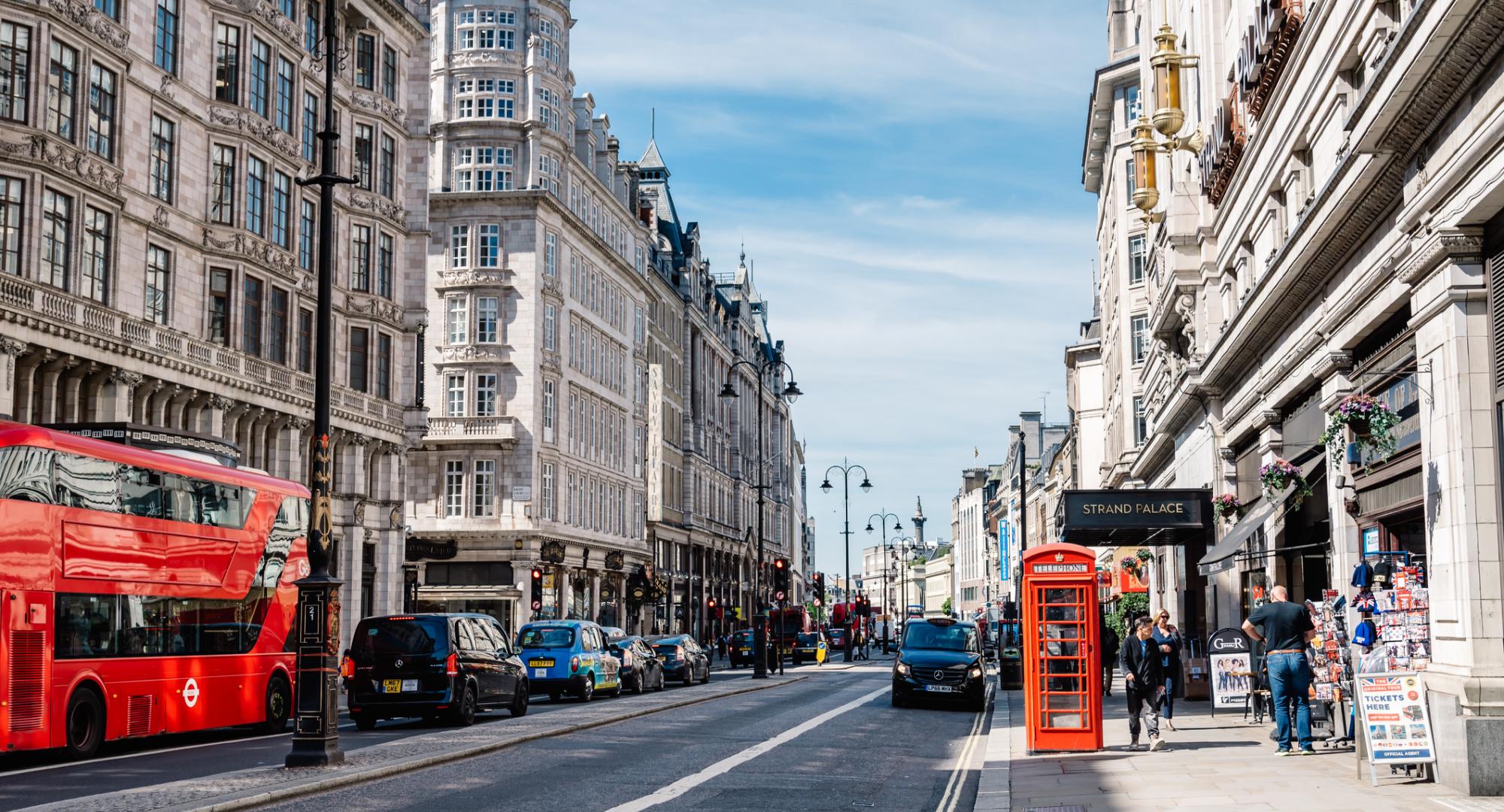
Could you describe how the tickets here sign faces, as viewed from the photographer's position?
facing the viewer

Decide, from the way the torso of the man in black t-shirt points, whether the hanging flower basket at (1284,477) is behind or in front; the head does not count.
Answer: in front

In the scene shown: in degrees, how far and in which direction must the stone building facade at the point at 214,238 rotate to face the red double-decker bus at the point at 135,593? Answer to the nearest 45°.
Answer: approximately 45° to its right

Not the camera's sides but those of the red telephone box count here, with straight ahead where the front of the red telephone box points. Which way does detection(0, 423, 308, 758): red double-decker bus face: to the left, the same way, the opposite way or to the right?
the opposite way

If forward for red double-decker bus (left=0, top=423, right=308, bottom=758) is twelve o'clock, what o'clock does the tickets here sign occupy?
The tickets here sign is roughly at 3 o'clock from the red double-decker bus.

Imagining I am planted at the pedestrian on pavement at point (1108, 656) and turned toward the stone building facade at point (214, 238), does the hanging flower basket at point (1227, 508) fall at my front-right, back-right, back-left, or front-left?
back-left

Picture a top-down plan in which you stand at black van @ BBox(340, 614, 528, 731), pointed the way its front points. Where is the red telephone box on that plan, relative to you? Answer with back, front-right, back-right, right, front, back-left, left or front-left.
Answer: right

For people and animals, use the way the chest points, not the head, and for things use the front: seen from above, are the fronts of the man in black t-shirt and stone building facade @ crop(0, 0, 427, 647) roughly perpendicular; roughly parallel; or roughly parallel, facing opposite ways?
roughly perpendicular

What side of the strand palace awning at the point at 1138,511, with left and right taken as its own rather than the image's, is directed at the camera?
front
